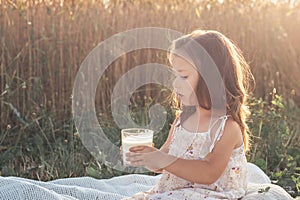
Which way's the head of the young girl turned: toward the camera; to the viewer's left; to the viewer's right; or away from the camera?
to the viewer's left

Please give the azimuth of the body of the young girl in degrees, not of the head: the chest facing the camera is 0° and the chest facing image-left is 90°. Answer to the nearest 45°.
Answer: approximately 45°
